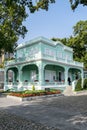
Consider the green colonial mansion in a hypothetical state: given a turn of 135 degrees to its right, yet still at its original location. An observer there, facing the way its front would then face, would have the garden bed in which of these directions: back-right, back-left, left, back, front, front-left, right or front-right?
left
